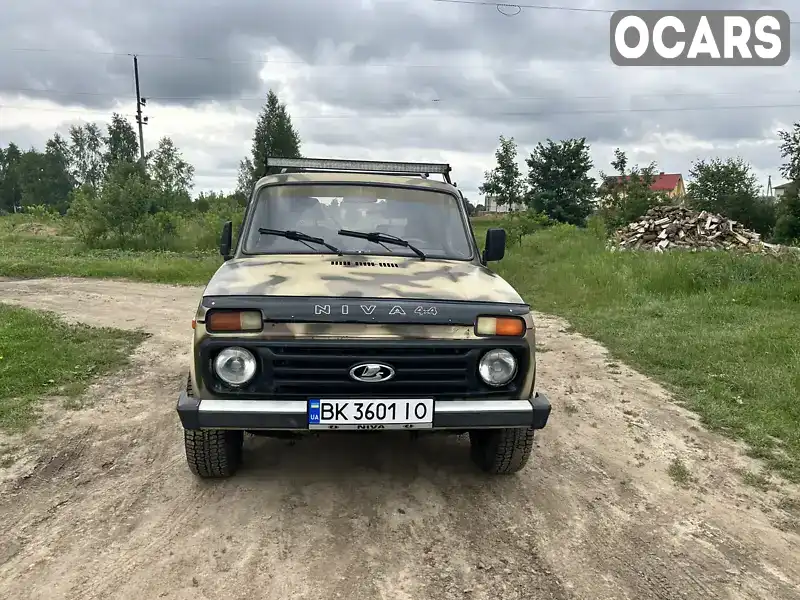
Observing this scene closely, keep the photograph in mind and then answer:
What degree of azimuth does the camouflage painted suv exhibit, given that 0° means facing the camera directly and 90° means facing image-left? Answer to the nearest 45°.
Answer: approximately 0°

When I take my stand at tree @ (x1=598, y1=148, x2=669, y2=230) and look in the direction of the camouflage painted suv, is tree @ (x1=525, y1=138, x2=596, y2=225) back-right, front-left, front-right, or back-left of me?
back-right

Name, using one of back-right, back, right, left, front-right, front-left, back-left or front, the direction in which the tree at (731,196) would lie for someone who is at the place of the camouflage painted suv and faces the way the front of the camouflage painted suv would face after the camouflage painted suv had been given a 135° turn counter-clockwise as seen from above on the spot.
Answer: front

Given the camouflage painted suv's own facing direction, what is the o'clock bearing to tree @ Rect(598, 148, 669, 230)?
The tree is roughly at 7 o'clock from the camouflage painted suv.

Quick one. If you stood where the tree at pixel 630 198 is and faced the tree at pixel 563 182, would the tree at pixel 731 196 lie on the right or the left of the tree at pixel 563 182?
right

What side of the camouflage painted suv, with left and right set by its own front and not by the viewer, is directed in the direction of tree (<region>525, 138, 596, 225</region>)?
back

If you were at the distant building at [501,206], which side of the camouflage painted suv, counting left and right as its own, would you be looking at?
back
